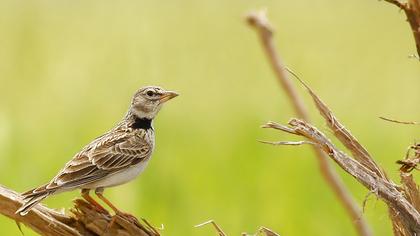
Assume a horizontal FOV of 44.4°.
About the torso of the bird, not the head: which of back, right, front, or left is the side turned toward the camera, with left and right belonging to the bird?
right

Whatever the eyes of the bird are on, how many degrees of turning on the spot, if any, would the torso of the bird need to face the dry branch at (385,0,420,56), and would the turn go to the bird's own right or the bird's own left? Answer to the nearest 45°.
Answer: approximately 45° to the bird's own right
